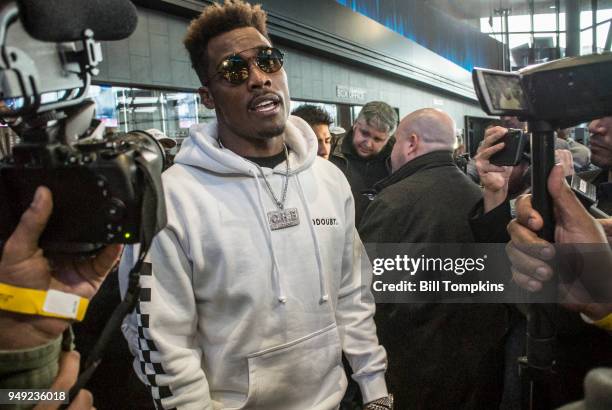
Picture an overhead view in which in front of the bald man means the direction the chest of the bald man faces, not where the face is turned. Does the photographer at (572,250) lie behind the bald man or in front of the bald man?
behind

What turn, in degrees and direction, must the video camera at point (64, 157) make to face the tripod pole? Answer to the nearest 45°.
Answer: approximately 45° to its right

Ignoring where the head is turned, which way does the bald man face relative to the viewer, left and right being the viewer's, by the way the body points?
facing away from the viewer and to the left of the viewer

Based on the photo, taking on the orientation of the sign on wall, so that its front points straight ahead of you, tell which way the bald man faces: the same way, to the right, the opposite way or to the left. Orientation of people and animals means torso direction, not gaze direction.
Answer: the opposite way

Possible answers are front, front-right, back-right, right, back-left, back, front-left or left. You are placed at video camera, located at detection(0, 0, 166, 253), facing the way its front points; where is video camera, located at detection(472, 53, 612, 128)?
front-right

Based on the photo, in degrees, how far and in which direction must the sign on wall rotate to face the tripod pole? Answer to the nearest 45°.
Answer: approximately 45° to its right

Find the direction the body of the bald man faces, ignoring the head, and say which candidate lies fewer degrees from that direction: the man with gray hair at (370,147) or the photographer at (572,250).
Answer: the man with gray hair

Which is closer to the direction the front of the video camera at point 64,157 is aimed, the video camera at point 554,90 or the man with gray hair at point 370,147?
the man with gray hair

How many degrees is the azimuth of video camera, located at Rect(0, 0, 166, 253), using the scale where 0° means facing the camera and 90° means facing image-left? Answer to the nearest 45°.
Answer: approximately 225°

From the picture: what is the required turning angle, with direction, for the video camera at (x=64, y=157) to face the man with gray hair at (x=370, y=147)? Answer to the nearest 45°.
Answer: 0° — it already faces them

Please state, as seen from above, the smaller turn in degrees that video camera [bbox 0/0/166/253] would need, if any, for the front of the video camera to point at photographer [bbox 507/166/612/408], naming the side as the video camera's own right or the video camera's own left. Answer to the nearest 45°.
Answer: approximately 45° to the video camera's own right

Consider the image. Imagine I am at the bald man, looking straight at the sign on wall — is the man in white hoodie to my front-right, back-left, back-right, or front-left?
back-left

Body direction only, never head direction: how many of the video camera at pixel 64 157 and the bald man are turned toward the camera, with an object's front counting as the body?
0

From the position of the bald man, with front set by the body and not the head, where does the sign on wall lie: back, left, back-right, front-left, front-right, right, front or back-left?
front-right

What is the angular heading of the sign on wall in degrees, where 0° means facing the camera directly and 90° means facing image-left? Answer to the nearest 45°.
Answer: approximately 315°

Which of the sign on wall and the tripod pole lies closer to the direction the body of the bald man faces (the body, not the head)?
the sign on wall

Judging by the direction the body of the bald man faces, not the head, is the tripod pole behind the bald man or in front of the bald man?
behind

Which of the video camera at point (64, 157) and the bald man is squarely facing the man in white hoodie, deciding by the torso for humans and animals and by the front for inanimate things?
the video camera
